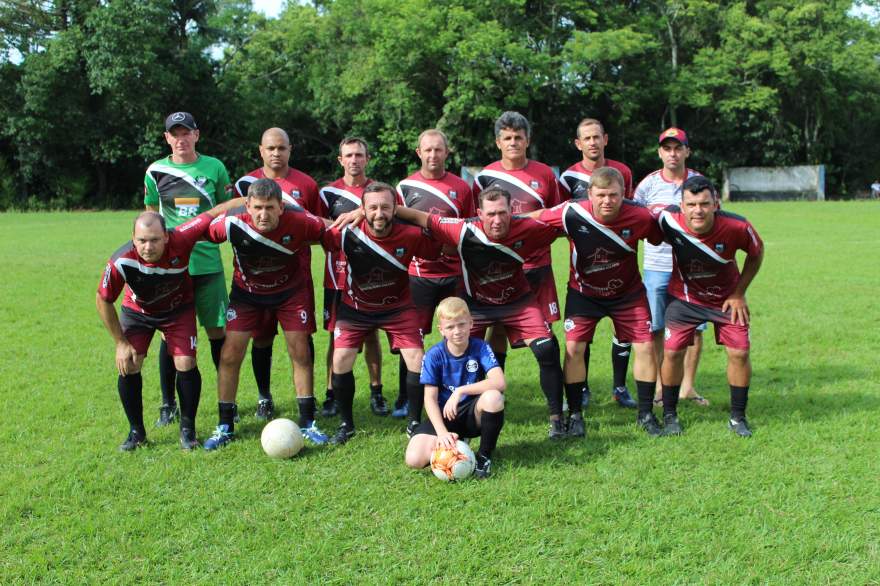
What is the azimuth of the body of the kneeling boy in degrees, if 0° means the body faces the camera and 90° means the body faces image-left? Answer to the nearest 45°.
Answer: approximately 0°

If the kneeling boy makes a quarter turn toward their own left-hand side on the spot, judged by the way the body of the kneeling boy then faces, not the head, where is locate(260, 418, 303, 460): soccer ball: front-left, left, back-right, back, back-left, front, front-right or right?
back
